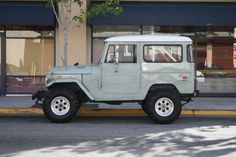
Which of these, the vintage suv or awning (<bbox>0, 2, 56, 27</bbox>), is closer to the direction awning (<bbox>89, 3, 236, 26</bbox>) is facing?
the vintage suv

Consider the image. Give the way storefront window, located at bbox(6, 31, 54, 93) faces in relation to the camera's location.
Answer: facing the viewer

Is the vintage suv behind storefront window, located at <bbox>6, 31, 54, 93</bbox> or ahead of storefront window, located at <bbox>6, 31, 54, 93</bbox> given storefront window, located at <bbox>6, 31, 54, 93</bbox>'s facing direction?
ahead

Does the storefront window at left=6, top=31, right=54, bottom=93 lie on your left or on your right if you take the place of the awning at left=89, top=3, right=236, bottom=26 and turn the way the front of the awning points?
on your right

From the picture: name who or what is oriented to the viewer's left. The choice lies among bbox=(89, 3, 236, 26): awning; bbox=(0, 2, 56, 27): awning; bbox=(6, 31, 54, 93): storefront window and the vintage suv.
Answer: the vintage suv

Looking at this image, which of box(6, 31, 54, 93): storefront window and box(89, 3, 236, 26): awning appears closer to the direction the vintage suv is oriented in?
the storefront window

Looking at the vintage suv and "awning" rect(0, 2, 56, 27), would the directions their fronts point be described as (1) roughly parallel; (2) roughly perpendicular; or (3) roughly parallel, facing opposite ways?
roughly perpendicular

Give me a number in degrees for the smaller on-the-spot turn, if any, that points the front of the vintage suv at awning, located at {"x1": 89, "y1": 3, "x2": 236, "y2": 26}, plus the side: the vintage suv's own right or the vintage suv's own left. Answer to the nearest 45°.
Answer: approximately 90° to the vintage suv's own right

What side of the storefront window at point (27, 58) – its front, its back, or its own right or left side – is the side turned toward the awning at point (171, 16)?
left

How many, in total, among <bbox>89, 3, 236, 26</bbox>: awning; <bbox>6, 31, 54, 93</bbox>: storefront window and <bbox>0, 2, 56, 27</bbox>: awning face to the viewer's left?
0

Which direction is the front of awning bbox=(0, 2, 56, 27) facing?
toward the camera

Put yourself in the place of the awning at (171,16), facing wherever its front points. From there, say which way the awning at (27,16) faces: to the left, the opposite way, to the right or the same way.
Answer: the same way

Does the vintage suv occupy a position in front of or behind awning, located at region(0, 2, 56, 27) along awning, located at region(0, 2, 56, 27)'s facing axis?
in front

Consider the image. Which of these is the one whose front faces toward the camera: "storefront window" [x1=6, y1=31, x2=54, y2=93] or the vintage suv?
the storefront window

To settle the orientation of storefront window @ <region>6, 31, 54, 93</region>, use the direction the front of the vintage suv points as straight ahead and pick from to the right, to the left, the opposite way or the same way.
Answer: to the left

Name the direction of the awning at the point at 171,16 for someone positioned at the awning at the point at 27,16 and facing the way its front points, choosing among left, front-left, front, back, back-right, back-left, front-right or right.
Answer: left

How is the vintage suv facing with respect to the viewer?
to the viewer's left
